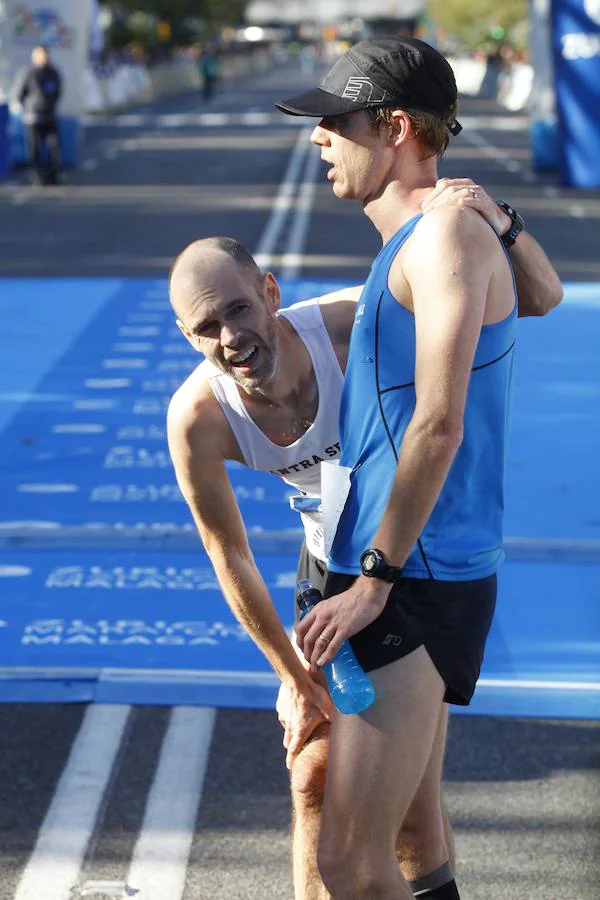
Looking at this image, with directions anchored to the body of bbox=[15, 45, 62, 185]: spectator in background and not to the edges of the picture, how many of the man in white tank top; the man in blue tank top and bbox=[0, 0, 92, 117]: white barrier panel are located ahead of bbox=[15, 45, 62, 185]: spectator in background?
2

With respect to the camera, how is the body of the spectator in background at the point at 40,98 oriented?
toward the camera

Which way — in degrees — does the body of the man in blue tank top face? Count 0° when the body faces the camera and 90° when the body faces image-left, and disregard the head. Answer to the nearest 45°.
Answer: approximately 90°

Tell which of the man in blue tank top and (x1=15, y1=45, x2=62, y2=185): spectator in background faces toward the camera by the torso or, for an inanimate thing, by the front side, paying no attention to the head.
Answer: the spectator in background

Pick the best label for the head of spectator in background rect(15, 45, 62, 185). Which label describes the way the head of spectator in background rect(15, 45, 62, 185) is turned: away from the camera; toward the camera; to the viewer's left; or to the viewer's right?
toward the camera

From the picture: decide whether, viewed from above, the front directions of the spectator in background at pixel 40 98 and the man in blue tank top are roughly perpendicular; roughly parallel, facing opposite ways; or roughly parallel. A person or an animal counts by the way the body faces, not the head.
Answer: roughly perpendicular

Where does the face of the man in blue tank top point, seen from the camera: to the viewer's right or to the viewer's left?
to the viewer's left

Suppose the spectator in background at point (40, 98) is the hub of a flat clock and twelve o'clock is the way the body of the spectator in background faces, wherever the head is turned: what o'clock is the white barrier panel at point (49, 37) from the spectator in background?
The white barrier panel is roughly at 6 o'clock from the spectator in background.

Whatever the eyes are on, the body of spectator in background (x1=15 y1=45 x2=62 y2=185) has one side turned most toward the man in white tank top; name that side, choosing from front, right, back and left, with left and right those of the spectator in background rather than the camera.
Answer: front

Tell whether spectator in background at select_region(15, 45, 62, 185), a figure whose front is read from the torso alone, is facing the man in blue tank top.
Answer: yes

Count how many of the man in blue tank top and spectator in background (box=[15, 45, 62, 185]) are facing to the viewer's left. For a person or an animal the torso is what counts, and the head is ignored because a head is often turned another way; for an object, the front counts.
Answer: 1
